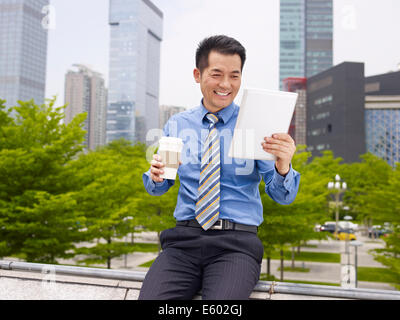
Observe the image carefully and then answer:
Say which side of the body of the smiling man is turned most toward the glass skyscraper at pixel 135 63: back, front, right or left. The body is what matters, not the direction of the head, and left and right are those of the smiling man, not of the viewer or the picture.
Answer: back

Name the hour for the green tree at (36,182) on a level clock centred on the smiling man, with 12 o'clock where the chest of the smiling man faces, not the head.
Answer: The green tree is roughly at 5 o'clock from the smiling man.

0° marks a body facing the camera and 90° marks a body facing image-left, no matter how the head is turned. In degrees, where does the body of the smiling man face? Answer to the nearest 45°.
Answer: approximately 0°

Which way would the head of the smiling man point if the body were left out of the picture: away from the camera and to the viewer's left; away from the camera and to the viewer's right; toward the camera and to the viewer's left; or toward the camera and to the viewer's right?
toward the camera and to the viewer's right

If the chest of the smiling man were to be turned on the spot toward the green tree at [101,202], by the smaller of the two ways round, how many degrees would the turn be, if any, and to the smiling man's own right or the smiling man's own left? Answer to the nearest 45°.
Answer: approximately 180°

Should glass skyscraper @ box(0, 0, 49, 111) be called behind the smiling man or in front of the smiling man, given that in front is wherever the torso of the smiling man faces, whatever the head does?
behind

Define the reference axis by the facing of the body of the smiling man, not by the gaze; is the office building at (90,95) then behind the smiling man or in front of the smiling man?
behind
